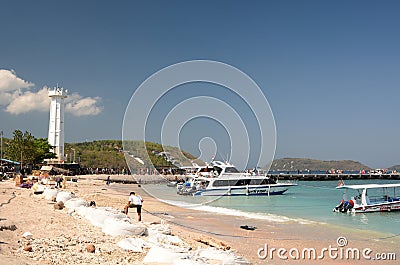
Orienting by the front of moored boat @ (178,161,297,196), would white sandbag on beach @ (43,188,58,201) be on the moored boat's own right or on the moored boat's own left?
on the moored boat's own right

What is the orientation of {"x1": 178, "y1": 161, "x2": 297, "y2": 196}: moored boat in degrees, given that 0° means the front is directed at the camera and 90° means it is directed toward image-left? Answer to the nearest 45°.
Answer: approximately 270°

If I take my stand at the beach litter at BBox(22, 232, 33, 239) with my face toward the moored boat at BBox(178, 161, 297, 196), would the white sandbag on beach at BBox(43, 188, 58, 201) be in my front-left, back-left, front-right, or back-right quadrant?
front-left

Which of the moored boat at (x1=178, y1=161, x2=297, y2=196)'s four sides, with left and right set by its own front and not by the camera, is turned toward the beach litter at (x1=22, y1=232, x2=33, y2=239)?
right
